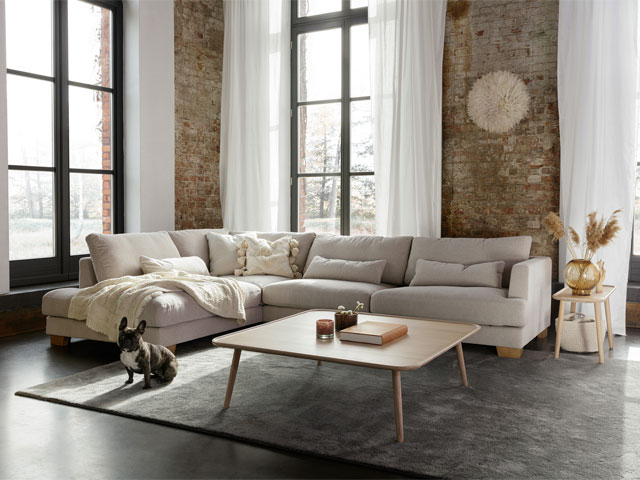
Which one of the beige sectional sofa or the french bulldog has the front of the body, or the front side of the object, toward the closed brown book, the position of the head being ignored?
the beige sectional sofa

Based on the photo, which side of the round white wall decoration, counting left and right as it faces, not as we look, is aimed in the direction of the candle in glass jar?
front

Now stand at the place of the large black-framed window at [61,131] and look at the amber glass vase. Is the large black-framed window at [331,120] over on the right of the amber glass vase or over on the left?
left

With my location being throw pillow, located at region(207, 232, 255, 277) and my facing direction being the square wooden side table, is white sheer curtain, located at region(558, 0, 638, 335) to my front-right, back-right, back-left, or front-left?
front-left

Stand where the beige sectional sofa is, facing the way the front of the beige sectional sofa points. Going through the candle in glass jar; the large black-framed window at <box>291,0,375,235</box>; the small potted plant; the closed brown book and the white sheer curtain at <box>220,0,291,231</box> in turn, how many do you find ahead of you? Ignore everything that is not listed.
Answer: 3

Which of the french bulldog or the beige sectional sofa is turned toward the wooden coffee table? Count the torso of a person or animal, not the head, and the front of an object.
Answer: the beige sectional sofa

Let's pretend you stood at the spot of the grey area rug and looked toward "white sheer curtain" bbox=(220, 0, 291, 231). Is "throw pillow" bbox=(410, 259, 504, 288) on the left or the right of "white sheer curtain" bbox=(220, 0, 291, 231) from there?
right

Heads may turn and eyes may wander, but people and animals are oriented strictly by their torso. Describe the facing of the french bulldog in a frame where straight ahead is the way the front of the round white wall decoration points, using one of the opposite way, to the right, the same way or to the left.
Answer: the same way

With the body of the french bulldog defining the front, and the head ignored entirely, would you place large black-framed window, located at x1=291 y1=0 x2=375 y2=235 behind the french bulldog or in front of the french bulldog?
behind

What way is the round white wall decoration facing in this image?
toward the camera

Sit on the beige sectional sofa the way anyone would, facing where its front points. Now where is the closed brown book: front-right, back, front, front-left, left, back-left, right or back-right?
front

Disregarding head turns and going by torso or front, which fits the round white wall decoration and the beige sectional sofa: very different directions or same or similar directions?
same or similar directions

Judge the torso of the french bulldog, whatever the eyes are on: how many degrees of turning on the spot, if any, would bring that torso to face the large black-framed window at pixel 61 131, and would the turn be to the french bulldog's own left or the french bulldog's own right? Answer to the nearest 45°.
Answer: approximately 135° to the french bulldog's own right

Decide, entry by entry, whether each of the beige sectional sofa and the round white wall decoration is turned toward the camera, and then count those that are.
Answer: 2

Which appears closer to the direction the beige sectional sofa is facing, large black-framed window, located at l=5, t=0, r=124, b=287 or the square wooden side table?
the square wooden side table

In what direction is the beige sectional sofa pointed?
toward the camera
